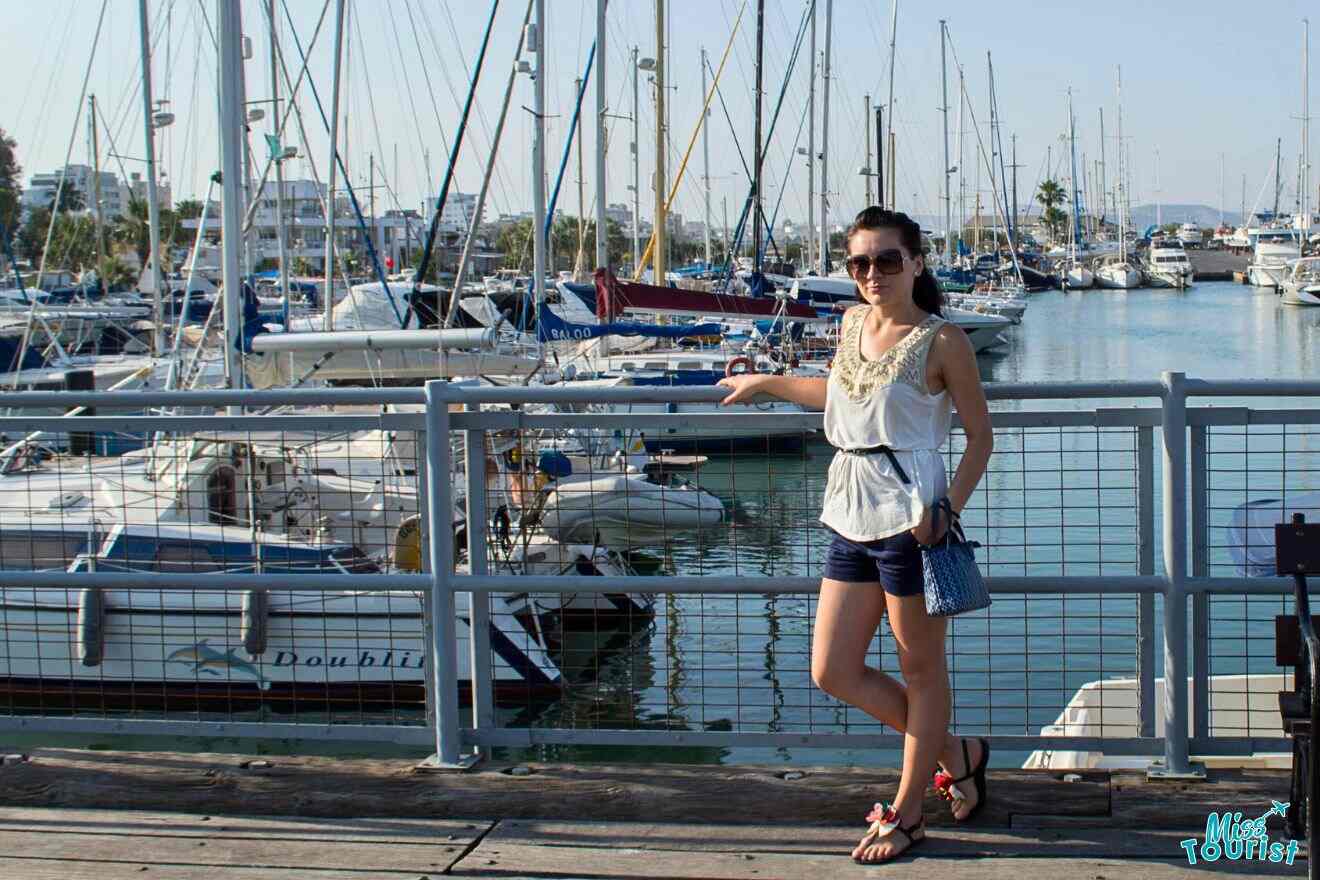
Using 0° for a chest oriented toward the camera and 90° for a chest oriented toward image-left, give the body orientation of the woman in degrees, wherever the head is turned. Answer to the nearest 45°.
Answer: approximately 45°

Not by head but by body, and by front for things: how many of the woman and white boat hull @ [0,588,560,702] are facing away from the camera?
0

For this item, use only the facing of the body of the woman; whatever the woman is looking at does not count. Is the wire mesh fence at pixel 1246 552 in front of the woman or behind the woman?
behind

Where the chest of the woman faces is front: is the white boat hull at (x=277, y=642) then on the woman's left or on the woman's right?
on the woman's right
